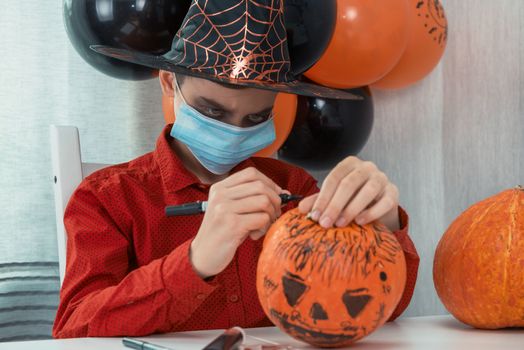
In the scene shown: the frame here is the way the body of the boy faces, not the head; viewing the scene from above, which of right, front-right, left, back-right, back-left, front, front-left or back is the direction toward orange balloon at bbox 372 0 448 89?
left

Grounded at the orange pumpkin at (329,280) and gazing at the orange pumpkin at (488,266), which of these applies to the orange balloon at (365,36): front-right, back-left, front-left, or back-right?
front-left

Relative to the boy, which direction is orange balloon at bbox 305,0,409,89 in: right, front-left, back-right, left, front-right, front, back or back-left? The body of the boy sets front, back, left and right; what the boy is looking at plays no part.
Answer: left

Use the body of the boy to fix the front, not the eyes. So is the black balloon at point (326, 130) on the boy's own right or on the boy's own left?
on the boy's own left

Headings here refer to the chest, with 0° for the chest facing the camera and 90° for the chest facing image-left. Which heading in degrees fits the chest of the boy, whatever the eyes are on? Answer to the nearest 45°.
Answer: approximately 315°

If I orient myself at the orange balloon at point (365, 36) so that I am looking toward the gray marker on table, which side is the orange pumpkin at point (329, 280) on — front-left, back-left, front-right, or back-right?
front-left

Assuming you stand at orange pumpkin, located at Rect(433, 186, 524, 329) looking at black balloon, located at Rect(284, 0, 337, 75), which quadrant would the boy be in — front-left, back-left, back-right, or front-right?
front-left
